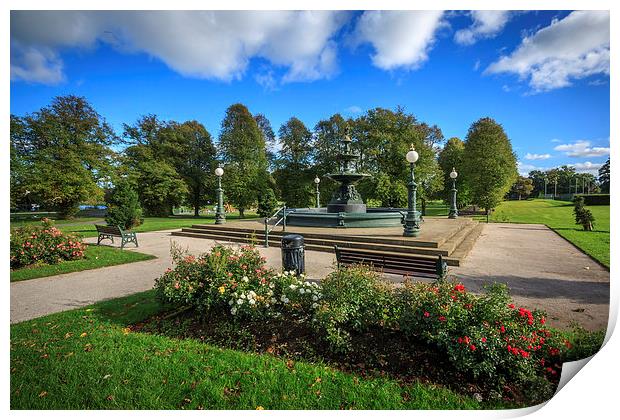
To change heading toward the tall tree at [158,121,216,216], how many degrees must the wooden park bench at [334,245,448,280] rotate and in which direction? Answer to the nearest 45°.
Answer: approximately 90° to its left

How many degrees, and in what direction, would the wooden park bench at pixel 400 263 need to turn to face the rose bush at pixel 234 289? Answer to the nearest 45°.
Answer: approximately 180°

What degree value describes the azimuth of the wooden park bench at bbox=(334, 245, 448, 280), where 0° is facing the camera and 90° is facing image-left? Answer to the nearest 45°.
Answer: approximately 225°

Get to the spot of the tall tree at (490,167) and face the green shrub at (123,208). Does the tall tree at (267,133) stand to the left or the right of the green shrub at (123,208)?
right

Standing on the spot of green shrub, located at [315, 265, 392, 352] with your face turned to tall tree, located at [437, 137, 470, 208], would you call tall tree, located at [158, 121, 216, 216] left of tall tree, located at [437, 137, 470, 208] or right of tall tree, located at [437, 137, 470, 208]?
left
